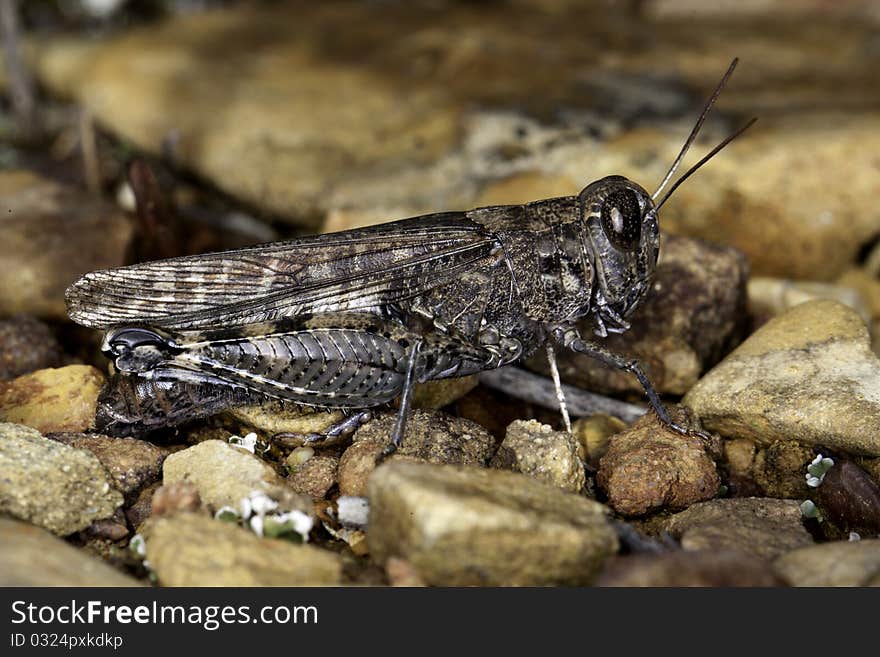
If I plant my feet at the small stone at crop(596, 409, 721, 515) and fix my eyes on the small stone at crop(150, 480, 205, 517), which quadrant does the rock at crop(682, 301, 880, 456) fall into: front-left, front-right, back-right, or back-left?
back-right

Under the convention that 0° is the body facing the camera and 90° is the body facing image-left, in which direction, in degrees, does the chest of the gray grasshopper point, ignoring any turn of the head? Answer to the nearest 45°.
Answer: approximately 270°

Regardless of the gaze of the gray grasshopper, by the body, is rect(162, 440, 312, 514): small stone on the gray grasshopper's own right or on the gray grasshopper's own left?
on the gray grasshopper's own right

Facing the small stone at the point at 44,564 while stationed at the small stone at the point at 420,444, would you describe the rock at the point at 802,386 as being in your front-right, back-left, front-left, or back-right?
back-left

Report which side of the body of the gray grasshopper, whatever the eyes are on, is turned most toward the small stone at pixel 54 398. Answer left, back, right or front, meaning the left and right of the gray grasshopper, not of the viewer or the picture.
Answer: back

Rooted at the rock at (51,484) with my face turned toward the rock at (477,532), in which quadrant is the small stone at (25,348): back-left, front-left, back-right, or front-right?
back-left

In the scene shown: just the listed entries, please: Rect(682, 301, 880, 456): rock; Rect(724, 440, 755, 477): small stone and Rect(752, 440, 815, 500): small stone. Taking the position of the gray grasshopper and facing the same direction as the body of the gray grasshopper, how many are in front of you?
3

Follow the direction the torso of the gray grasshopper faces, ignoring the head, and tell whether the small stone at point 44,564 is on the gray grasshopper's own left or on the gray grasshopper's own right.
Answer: on the gray grasshopper's own right

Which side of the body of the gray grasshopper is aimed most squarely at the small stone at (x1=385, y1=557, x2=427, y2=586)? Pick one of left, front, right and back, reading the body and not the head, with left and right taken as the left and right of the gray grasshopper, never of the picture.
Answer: right

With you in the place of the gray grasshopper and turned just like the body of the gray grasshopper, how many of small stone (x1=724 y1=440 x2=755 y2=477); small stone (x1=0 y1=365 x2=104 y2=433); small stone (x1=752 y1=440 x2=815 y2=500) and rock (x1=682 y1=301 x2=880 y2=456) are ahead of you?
3
